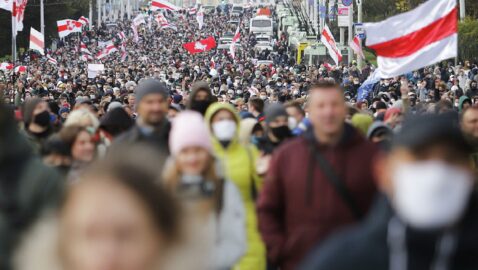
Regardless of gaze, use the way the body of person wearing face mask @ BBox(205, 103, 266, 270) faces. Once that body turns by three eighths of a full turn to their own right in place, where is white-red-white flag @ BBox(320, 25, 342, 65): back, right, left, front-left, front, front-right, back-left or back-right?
front-right

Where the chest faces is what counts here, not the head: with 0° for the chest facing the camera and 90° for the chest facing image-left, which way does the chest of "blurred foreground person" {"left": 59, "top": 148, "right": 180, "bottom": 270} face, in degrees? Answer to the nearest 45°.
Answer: approximately 0°

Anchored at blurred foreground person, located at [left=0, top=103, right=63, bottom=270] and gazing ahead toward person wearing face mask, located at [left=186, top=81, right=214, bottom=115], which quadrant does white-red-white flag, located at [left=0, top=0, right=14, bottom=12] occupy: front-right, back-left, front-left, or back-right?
front-left

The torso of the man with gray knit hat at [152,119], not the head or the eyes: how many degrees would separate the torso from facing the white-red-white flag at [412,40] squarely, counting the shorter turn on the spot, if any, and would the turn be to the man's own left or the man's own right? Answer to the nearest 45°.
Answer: approximately 135° to the man's own left

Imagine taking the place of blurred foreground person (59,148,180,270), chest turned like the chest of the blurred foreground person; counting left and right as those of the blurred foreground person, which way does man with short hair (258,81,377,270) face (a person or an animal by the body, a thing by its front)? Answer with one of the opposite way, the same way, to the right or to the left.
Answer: the same way

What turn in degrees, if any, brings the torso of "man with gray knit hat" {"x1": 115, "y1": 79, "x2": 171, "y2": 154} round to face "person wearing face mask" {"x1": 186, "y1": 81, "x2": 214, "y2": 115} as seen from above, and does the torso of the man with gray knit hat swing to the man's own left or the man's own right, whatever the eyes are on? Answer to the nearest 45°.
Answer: approximately 180°

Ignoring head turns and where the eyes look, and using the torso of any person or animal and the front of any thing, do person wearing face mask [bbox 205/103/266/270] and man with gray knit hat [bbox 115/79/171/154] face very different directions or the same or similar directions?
same or similar directions

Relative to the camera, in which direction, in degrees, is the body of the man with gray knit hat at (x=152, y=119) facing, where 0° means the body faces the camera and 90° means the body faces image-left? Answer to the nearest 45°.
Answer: approximately 0°

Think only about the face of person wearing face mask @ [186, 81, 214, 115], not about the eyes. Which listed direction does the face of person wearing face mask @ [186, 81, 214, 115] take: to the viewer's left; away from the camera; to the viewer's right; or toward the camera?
toward the camera

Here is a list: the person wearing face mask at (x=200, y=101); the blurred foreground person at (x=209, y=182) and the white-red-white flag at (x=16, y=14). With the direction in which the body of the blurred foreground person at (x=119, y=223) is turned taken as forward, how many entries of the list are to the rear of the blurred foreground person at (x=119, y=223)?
3

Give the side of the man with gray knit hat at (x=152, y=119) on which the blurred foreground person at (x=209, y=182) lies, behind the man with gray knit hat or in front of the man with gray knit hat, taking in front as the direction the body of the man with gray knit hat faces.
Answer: in front

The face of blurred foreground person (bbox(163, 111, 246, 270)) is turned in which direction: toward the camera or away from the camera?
toward the camera

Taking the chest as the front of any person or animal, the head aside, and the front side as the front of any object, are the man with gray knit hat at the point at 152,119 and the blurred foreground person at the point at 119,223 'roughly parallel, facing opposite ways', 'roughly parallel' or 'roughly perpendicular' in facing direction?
roughly parallel

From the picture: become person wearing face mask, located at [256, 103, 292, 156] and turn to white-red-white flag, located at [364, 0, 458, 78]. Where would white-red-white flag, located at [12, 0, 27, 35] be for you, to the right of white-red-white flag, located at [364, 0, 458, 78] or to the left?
left

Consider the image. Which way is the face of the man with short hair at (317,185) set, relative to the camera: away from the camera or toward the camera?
toward the camera

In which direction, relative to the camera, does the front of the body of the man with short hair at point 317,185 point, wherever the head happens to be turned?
toward the camera

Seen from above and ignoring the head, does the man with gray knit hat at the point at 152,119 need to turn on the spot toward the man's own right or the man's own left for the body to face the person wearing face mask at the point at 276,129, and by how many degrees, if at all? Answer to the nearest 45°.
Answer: approximately 135° to the man's own left

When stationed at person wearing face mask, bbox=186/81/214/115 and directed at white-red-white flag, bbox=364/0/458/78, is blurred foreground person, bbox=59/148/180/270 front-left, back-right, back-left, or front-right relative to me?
back-right

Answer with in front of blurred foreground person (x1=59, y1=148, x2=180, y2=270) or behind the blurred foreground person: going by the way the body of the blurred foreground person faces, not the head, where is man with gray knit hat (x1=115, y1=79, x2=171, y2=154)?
behind

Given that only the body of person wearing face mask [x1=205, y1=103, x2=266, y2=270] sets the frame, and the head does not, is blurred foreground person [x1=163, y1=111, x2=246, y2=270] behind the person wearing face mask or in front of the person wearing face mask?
in front
